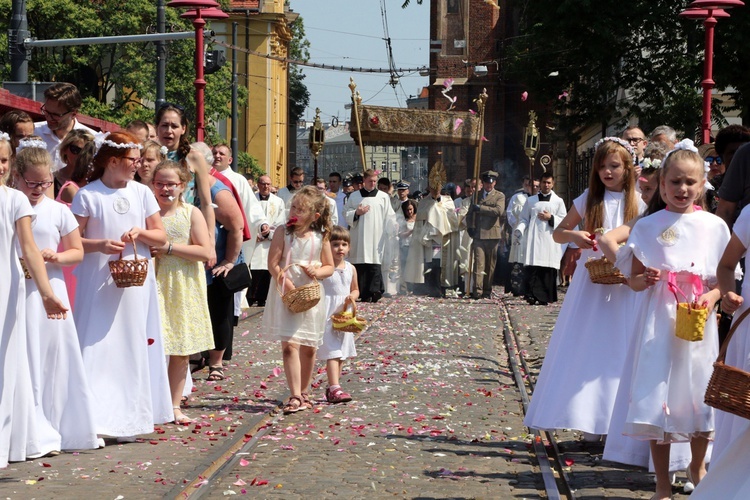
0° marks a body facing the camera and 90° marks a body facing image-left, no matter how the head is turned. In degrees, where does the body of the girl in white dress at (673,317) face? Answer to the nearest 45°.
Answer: approximately 0°

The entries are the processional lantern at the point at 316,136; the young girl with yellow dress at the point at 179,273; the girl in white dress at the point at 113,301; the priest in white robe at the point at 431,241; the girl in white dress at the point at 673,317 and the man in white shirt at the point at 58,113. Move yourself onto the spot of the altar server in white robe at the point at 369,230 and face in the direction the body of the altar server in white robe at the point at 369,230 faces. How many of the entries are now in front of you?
4

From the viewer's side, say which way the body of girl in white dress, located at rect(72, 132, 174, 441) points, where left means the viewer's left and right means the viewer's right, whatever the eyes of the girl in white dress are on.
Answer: facing the viewer and to the right of the viewer

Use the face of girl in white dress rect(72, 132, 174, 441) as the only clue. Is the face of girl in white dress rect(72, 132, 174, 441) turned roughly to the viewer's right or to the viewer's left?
to the viewer's right

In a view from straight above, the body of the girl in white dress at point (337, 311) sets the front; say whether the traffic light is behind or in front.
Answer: behind

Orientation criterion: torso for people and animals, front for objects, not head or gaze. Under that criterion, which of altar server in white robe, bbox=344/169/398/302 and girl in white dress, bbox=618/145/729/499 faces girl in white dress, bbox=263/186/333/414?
the altar server in white robe
